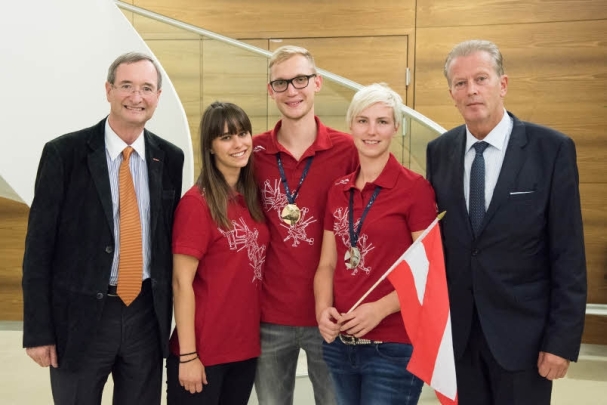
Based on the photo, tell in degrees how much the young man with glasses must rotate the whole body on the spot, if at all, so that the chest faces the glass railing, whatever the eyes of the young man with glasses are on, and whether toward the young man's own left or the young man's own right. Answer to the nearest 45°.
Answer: approximately 180°

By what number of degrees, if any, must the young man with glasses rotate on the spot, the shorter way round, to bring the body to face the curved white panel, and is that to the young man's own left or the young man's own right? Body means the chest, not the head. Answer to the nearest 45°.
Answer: approximately 135° to the young man's own right

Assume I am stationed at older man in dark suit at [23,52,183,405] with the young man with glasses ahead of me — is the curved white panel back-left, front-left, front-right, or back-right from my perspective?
back-left

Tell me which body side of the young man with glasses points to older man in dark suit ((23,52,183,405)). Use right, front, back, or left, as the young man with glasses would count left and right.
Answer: right

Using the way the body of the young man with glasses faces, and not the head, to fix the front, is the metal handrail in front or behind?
behind

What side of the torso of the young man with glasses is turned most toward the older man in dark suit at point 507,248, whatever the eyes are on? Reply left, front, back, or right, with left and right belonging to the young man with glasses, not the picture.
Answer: left

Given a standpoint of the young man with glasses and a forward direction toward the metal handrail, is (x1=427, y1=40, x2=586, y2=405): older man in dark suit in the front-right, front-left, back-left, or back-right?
back-right

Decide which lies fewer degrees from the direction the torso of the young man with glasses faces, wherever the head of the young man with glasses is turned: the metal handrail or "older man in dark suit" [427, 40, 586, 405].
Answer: the older man in dark suit

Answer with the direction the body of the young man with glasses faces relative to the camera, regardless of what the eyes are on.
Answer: toward the camera

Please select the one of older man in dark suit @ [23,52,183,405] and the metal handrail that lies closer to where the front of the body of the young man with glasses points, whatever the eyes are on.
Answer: the older man in dark suit
